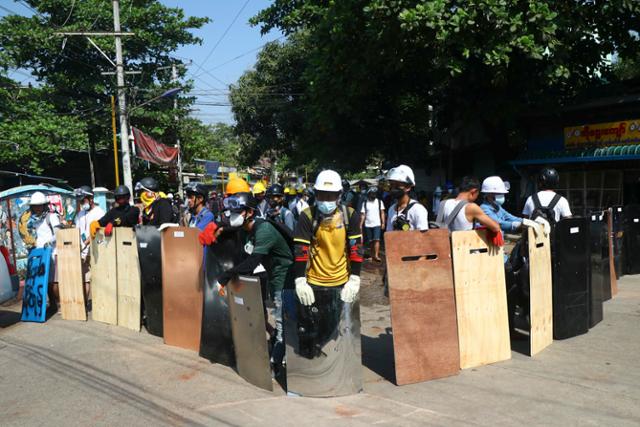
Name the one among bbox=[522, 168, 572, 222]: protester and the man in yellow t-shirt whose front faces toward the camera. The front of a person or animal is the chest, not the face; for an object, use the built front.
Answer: the man in yellow t-shirt

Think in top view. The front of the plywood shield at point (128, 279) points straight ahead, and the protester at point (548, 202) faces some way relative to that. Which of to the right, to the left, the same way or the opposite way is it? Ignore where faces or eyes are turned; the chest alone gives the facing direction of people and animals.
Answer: the opposite way

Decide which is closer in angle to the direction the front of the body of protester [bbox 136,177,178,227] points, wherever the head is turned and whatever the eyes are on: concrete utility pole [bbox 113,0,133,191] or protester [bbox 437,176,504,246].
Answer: the protester

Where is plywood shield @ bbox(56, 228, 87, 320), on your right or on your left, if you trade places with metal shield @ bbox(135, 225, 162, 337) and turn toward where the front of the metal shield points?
on your right

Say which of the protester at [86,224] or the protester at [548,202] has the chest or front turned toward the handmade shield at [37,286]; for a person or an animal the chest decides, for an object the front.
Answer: the protester at [86,224]

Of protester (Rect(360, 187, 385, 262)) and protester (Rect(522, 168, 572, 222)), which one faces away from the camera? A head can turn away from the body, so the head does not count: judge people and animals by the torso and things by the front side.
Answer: protester (Rect(522, 168, 572, 222))

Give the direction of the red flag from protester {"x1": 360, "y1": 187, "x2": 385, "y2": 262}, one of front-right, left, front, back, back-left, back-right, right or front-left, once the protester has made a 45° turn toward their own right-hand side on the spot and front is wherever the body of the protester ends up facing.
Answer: right

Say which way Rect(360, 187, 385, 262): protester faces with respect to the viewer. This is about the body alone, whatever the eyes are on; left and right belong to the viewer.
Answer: facing the viewer

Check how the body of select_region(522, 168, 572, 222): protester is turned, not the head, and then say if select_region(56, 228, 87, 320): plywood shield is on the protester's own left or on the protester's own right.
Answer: on the protester's own left

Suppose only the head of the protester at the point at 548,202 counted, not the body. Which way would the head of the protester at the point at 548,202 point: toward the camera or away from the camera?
away from the camera

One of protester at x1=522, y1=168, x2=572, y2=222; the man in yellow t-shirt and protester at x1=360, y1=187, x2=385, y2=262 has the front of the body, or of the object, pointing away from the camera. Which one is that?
protester at x1=522, y1=168, x2=572, y2=222

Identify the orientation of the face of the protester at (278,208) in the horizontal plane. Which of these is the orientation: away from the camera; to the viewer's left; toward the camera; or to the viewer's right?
toward the camera

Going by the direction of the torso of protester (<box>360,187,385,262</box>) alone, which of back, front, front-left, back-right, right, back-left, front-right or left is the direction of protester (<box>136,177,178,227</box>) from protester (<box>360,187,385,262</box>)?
front-right

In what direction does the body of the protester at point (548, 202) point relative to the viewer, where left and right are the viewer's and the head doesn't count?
facing away from the viewer

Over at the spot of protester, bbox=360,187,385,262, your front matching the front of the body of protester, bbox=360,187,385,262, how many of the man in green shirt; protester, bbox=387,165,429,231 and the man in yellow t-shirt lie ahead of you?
3

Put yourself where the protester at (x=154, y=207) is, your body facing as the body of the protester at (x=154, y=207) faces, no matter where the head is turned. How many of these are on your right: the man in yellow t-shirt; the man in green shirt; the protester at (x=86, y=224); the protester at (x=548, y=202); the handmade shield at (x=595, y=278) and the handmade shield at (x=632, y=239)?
1

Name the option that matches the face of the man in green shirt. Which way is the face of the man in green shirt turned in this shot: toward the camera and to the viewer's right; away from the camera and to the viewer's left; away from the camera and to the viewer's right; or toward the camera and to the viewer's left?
toward the camera and to the viewer's left

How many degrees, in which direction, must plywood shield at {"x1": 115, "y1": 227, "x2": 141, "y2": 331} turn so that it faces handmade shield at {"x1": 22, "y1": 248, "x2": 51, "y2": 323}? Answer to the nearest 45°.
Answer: approximately 90° to its right

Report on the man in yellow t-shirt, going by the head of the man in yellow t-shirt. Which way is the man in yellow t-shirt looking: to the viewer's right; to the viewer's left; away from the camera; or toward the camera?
toward the camera

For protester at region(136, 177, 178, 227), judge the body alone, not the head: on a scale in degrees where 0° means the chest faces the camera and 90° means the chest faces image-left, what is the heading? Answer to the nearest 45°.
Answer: approximately 45°
